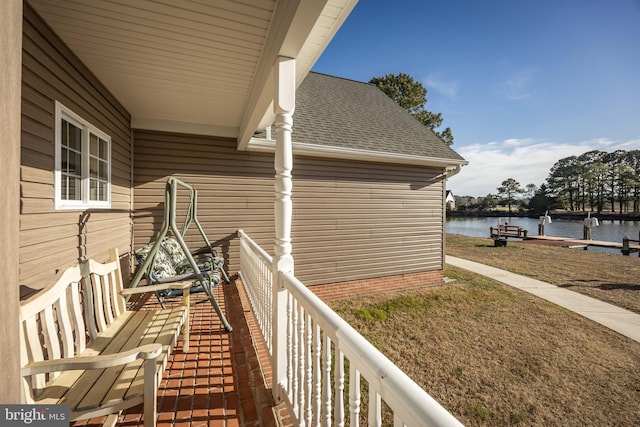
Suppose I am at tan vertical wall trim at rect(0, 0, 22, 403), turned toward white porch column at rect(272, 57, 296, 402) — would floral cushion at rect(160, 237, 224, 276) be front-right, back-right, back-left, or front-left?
front-left

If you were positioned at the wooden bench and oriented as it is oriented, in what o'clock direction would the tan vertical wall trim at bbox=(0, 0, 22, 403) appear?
The tan vertical wall trim is roughly at 3 o'clock from the wooden bench.

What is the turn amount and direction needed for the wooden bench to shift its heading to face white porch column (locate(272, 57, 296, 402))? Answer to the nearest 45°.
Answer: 0° — it already faces it

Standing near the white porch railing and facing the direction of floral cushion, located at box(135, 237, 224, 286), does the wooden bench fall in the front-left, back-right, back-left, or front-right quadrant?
front-left

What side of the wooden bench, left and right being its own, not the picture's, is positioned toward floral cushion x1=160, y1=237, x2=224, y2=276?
left

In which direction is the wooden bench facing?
to the viewer's right
